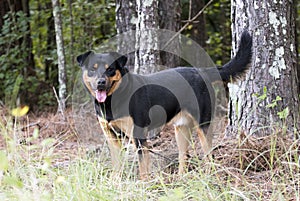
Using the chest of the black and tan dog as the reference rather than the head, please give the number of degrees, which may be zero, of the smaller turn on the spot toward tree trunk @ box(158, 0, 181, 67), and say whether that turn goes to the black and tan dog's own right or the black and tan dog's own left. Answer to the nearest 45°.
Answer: approximately 135° to the black and tan dog's own right

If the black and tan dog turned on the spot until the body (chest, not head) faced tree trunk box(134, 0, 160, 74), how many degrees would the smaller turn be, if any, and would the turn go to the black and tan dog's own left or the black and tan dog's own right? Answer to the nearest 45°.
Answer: approximately 135° to the black and tan dog's own right

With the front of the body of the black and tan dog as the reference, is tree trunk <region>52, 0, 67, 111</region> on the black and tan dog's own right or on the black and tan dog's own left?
on the black and tan dog's own right

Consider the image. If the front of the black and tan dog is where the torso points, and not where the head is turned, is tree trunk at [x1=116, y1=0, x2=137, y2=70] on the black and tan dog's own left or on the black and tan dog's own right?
on the black and tan dog's own right

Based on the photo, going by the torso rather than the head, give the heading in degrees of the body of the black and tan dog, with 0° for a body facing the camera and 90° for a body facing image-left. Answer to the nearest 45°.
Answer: approximately 45°

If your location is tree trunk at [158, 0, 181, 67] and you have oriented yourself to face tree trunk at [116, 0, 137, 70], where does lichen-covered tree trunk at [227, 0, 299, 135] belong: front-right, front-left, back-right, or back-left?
back-left
